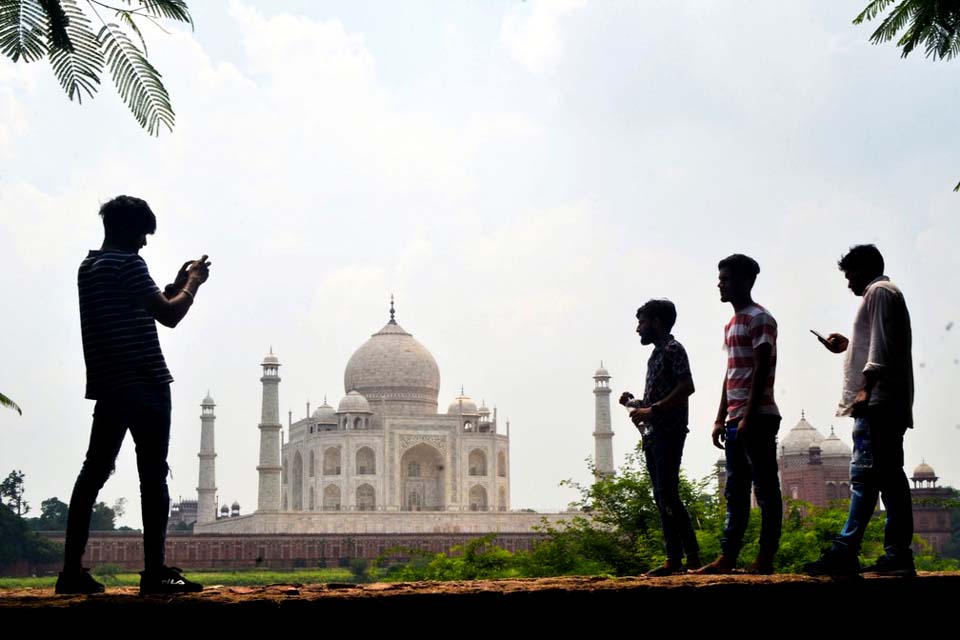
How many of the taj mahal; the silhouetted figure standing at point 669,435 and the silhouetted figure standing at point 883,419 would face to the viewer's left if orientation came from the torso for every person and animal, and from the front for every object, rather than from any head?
2

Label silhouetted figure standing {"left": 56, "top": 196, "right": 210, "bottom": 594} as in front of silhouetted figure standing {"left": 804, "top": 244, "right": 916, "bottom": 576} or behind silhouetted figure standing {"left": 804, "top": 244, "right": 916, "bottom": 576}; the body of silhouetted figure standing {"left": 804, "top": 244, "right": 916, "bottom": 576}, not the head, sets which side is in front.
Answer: in front

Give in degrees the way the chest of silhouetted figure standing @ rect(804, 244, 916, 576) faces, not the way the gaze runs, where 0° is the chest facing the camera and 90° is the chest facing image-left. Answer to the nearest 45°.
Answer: approximately 90°

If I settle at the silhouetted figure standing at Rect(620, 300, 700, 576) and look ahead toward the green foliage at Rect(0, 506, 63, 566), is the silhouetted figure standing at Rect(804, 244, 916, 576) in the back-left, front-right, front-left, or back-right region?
back-right

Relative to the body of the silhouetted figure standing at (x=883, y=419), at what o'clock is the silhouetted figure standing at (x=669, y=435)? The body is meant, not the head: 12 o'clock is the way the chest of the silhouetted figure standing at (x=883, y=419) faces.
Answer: the silhouetted figure standing at (x=669, y=435) is roughly at 1 o'clock from the silhouetted figure standing at (x=883, y=419).

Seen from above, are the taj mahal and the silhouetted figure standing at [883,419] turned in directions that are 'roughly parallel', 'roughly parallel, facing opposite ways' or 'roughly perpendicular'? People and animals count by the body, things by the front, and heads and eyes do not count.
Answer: roughly perpendicular

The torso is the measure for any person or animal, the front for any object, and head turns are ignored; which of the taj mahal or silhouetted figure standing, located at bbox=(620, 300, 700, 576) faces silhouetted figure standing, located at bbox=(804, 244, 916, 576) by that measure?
the taj mahal

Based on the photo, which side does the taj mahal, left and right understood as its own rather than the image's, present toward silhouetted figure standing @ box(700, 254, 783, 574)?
front

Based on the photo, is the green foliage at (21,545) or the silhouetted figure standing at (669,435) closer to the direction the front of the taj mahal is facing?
the silhouetted figure standing

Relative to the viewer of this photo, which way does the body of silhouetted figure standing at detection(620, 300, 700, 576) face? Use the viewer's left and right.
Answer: facing to the left of the viewer

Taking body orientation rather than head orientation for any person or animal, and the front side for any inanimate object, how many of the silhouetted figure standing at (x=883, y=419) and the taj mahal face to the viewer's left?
1
